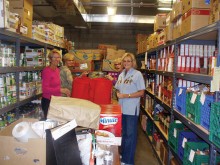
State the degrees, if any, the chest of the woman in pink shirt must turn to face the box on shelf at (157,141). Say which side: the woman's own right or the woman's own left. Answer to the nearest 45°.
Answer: approximately 45° to the woman's own left

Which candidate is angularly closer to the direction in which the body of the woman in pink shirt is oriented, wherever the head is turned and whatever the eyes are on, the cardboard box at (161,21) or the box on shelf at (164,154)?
the box on shelf

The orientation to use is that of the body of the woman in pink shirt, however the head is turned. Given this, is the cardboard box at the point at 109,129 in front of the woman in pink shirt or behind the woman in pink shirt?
in front

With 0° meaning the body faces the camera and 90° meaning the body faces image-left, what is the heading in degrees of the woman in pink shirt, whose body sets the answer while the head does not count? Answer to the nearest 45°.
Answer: approximately 315°

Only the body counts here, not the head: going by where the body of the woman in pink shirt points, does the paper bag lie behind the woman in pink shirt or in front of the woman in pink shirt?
in front

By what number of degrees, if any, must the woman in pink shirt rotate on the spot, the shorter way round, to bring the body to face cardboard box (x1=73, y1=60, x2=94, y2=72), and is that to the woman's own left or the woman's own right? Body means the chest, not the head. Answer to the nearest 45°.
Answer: approximately 135° to the woman's own left

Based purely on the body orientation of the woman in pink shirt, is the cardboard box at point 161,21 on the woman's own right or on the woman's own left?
on the woman's own left

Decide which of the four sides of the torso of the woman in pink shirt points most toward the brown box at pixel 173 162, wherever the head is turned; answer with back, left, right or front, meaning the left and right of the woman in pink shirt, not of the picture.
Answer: front

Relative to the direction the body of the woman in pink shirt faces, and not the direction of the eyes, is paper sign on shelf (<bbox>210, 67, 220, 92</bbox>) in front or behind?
in front

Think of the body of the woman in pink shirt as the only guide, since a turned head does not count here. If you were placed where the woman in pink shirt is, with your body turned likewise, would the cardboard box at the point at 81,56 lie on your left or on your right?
on your left

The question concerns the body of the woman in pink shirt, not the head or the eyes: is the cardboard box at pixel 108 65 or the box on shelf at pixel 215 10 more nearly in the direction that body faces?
the box on shelf
